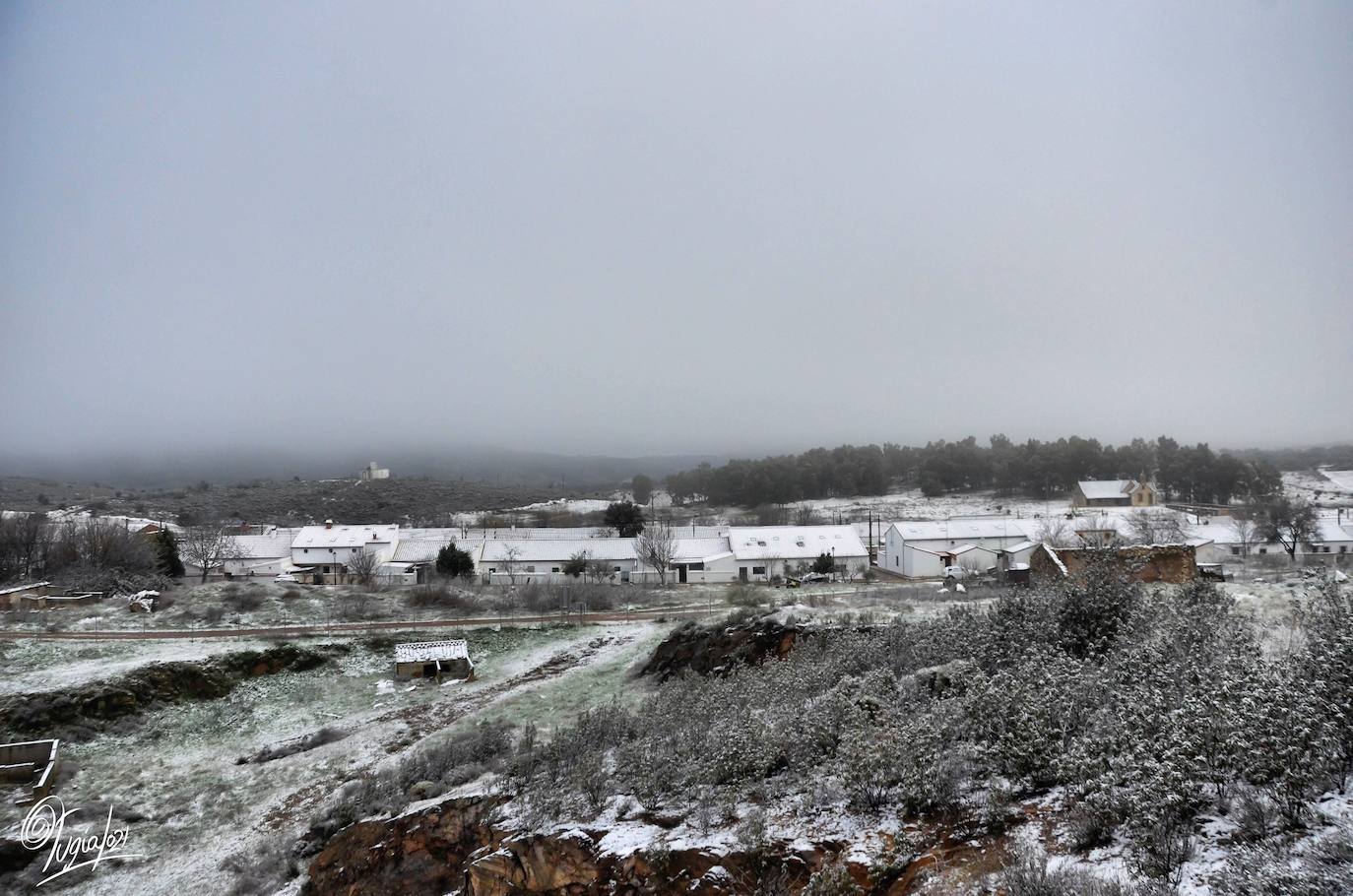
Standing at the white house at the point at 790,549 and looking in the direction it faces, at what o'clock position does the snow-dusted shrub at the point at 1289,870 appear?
The snow-dusted shrub is roughly at 12 o'clock from the white house.

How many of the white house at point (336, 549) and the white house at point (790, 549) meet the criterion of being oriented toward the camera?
2

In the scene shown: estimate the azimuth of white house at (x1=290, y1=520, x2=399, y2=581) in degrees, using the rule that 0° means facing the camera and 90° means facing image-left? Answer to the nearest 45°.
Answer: approximately 0°

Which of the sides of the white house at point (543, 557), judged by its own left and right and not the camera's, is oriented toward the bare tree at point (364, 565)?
right

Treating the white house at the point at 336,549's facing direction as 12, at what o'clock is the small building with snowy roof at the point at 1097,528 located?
The small building with snowy roof is roughly at 10 o'clock from the white house.

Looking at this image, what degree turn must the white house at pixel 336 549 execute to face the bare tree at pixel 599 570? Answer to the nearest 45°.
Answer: approximately 45° to its left

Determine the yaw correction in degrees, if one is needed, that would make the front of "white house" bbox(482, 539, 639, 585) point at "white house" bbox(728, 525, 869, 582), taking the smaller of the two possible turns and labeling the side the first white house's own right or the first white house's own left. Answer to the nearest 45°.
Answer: approximately 90° to the first white house's own left

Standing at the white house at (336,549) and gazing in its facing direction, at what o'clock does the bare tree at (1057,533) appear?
The bare tree is roughly at 10 o'clock from the white house.

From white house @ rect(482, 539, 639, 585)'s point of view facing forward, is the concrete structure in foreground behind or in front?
in front

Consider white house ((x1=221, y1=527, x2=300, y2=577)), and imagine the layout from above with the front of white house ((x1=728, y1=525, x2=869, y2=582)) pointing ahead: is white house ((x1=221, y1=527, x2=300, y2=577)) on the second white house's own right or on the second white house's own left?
on the second white house's own right

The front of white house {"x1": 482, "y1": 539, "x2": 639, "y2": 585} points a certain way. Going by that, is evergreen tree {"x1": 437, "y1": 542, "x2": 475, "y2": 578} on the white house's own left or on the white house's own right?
on the white house's own right
